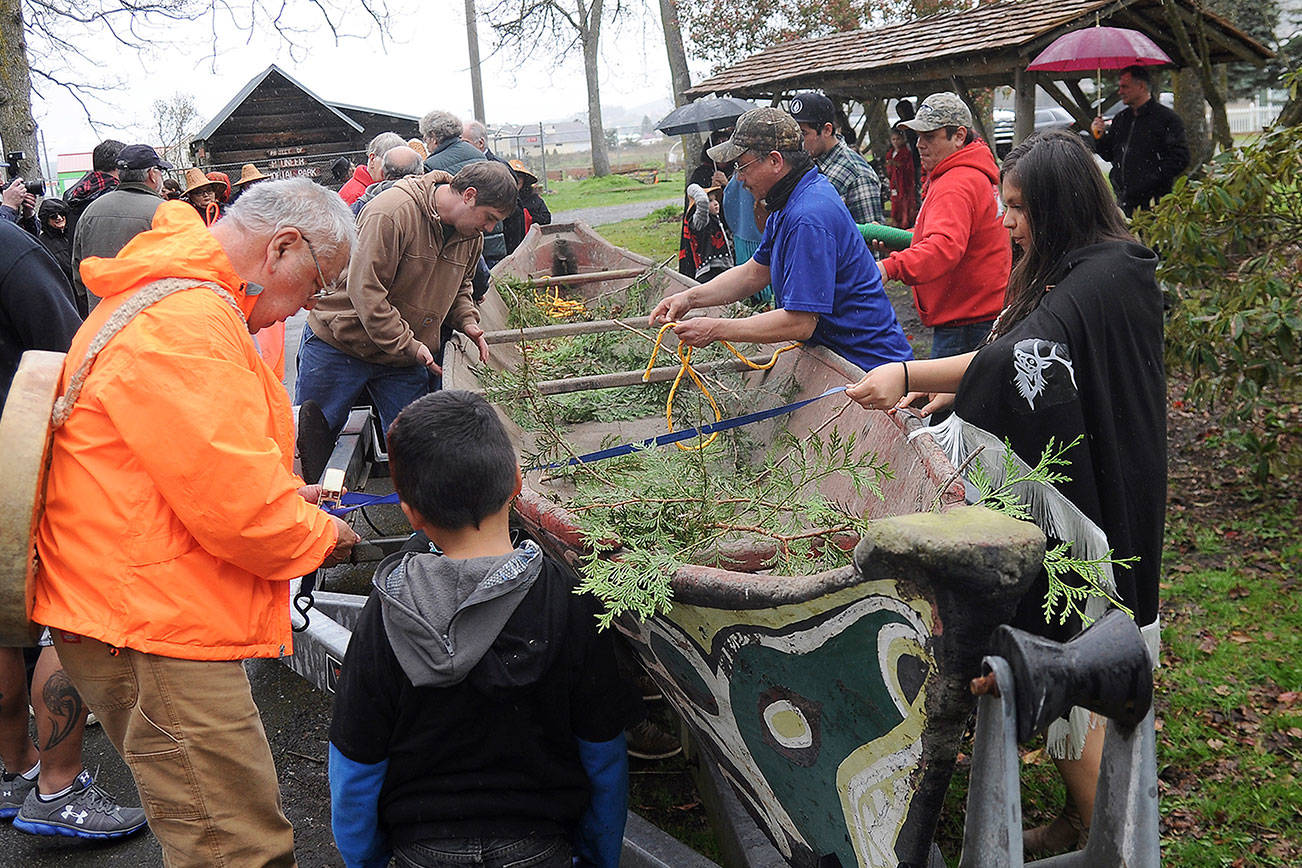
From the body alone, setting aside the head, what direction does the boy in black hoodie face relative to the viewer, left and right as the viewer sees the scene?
facing away from the viewer

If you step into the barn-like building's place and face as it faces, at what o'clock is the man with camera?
The man with camera is roughly at 12 o'clock from the barn-like building.

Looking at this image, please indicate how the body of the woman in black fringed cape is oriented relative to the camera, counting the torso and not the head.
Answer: to the viewer's left

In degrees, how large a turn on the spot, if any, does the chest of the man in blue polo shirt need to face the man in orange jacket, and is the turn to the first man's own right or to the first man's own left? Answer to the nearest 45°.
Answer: approximately 45° to the first man's own left

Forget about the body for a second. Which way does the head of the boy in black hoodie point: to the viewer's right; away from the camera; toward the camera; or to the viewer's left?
away from the camera

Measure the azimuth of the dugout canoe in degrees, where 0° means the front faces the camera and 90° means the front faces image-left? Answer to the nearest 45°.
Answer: approximately 315°

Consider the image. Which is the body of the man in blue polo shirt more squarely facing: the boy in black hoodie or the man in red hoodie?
the boy in black hoodie

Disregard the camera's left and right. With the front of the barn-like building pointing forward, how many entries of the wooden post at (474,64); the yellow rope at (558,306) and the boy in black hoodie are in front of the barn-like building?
2

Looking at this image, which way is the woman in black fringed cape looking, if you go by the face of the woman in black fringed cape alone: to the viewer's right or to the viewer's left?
to the viewer's left

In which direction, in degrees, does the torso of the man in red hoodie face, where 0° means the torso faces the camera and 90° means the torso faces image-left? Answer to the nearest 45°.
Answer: approximately 90°

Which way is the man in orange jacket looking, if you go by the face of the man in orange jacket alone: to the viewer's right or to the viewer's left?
to the viewer's right

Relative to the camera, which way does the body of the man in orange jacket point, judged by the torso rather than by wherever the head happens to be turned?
to the viewer's right
